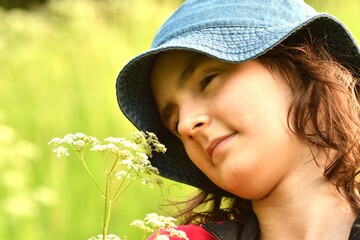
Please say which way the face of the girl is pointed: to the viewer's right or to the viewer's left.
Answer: to the viewer's left

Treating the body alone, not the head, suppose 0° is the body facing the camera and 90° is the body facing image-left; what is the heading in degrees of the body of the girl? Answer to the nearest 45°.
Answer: approximately 45°
